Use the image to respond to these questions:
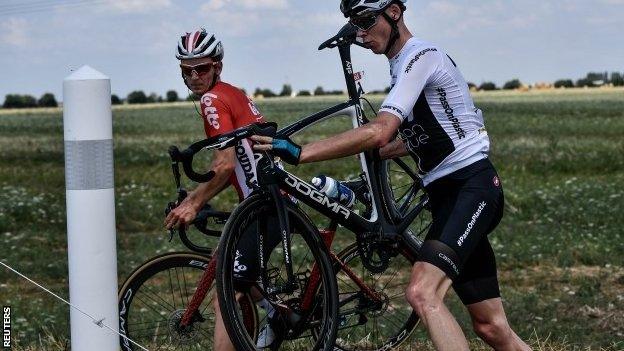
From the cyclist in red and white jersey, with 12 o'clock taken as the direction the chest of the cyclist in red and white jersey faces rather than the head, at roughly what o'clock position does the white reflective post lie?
The white reflective post is roughly at 12 o'clock from the cyclist in red and white jersey.

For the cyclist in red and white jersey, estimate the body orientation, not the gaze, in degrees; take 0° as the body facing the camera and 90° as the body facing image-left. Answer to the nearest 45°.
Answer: approximately 45°

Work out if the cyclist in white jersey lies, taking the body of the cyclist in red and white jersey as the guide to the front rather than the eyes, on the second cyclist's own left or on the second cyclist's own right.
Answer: on the second cyclist's own left

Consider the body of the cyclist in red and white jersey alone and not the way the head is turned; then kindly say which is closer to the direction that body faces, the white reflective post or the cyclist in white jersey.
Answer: the white reflective post

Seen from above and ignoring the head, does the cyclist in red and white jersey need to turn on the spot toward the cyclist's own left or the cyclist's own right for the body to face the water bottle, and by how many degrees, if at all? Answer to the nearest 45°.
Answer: approximately 135° to the cyclist's own left

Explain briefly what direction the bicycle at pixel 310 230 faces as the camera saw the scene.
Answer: facing the viewer and to the left of the viewer

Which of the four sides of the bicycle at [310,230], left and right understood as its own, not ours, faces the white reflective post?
front

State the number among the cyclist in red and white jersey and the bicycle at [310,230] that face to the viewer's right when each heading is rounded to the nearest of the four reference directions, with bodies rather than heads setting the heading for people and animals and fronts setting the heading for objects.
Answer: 0
